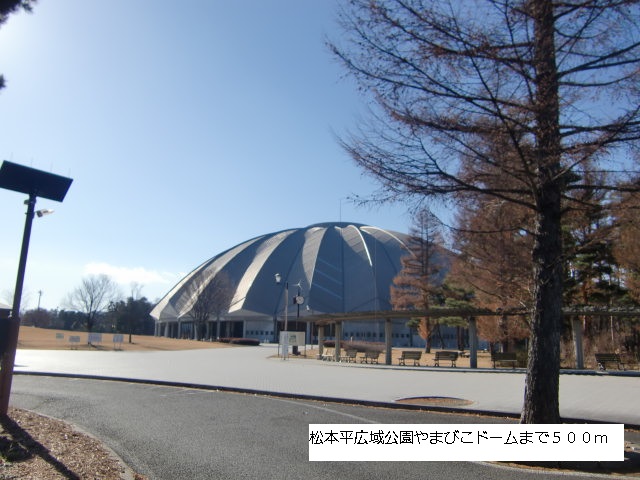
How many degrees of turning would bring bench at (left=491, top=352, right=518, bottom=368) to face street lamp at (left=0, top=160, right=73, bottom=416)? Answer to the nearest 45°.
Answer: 0° — it already faces it

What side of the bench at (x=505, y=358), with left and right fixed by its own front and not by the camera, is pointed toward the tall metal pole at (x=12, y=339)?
front

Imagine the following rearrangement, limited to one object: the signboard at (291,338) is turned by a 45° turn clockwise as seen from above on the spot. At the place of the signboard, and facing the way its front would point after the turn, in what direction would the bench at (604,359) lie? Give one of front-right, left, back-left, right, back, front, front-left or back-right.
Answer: left

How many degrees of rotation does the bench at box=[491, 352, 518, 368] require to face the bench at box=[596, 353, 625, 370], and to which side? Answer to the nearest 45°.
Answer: approximately 45° to its left

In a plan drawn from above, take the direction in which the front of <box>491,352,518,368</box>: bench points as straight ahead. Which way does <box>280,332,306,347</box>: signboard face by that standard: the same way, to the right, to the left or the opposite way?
the same way

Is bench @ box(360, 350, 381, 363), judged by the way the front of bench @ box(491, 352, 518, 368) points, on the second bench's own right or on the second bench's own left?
on the second bench's own right

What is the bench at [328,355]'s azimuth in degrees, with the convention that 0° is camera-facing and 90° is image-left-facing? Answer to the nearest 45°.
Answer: approximately 45°

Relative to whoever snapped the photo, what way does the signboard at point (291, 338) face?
facing the viewer

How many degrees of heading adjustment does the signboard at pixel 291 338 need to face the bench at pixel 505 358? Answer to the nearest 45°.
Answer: approximately 45° to its left

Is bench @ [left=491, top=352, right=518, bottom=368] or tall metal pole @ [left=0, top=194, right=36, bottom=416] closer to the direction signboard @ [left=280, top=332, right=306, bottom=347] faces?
the tall metal pole

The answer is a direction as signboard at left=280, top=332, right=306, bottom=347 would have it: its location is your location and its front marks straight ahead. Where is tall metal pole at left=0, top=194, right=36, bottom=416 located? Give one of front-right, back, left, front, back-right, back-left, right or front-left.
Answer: front

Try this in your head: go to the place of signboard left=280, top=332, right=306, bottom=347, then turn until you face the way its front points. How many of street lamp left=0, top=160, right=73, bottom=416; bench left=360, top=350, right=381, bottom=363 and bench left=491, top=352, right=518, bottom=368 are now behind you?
0
